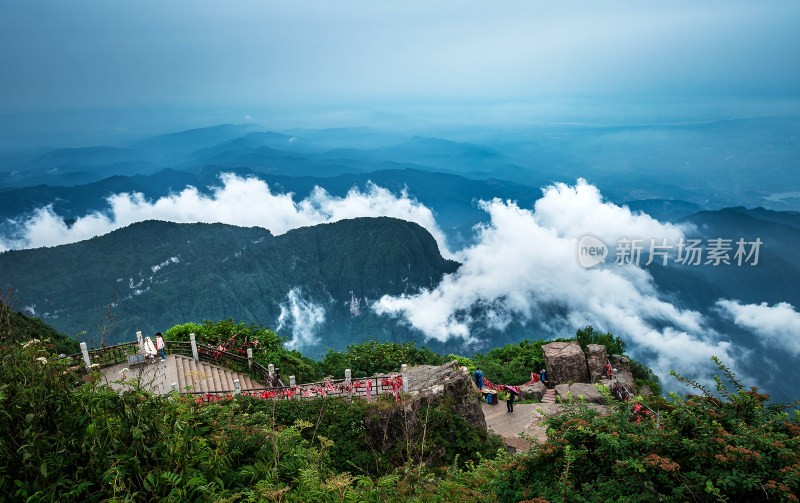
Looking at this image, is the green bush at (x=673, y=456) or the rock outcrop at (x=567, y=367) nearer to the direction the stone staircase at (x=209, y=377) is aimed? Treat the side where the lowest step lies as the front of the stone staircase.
the rock outcrop

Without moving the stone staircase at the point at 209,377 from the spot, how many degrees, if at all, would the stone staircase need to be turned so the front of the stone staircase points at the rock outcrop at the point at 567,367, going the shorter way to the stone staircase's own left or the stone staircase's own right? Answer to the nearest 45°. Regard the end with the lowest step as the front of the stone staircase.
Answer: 0° — it already faces it

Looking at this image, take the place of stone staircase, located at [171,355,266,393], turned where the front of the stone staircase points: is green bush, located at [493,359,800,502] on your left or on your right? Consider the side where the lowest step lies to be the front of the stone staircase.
on your right

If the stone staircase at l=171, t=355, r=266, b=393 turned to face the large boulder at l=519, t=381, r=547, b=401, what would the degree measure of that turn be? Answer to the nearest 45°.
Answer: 0° — it already faces it

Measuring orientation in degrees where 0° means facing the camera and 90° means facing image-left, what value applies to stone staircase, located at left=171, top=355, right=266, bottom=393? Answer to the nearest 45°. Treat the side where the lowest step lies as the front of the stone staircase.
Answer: approximately 270°

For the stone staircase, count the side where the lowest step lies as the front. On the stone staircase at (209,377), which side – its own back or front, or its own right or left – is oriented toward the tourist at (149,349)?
back
